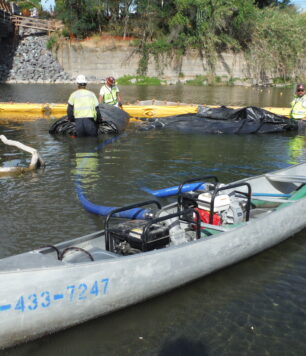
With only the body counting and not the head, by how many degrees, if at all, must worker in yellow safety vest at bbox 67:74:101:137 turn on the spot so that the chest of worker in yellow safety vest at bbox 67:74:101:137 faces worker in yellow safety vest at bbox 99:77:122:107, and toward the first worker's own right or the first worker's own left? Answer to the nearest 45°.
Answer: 0° — they already face them

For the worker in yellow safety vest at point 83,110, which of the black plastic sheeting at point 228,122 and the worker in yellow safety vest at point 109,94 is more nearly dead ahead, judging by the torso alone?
the worker in yellow safety vest

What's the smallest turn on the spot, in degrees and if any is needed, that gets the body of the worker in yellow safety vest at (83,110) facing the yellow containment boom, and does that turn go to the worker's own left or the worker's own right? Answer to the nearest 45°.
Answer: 0° — they already face it

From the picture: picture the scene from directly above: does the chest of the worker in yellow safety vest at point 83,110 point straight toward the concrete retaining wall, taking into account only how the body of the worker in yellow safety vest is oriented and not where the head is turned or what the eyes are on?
yes

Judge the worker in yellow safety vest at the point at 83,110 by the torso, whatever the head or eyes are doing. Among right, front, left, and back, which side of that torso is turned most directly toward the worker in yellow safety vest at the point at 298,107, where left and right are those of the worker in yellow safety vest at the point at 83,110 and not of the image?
right

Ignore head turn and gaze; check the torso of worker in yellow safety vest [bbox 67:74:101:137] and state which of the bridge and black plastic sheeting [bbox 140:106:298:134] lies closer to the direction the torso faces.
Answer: the bridge

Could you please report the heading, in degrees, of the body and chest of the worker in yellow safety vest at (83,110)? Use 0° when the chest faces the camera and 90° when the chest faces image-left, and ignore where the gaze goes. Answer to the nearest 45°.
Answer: approximately 180°

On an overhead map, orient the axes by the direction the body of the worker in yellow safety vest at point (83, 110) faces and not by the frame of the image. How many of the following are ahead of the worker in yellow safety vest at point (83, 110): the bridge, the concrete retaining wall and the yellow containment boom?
3

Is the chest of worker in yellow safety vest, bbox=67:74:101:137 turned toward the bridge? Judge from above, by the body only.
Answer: yes
